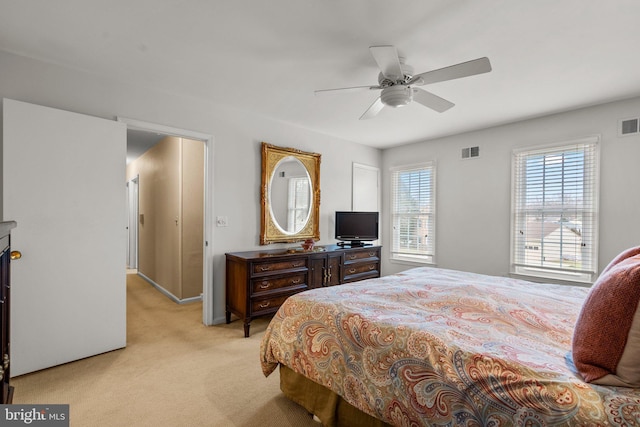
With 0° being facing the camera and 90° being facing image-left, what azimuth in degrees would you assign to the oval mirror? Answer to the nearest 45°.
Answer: approximately 315°

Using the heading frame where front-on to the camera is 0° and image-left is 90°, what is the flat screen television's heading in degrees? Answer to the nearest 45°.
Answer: approximately 0°

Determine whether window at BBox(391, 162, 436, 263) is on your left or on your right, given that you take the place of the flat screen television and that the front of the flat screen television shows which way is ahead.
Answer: on your left

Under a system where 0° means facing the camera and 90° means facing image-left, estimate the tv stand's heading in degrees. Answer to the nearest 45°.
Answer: approximately 0°

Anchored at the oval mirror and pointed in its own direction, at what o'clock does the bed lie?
The bed is roughly at 1 o'clock from the oval mirror.

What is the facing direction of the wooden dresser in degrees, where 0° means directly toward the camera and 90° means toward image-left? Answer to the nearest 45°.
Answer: approximately 315°

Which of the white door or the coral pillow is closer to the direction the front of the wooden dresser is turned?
the coral pillow
